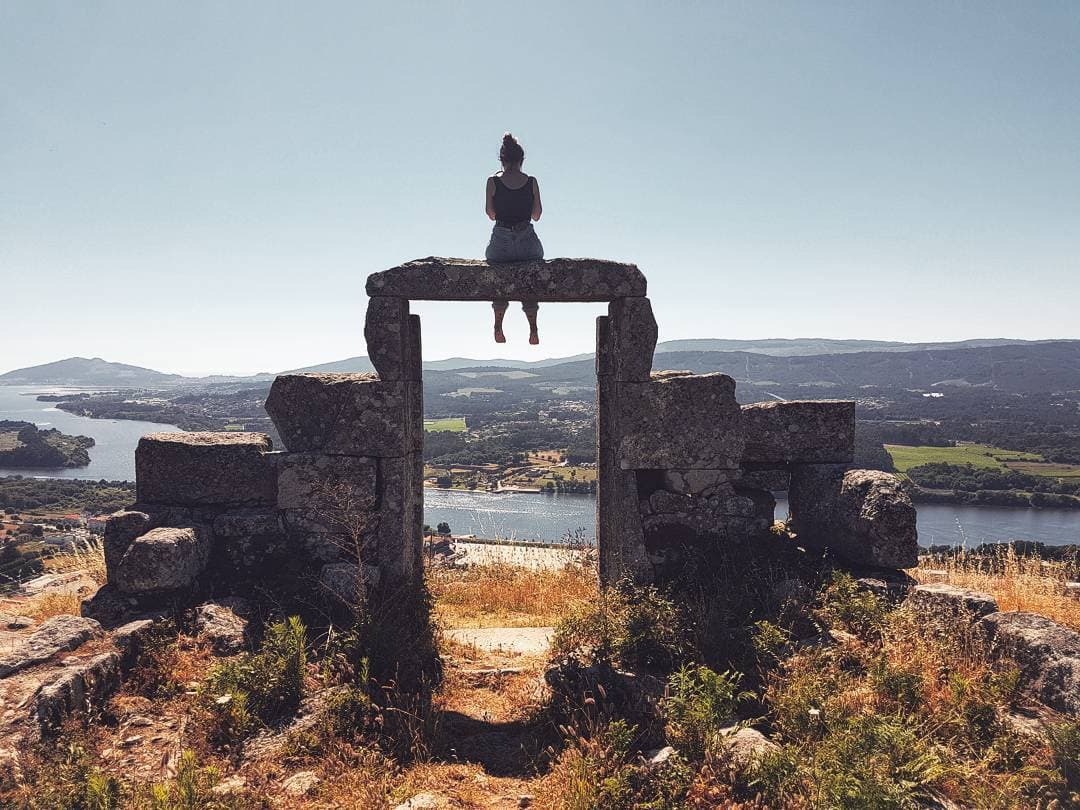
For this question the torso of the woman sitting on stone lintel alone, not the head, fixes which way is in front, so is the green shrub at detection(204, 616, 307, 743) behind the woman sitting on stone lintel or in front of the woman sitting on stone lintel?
behind

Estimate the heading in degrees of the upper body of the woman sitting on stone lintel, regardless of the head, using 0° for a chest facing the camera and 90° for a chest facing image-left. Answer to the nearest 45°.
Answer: approximately 180°

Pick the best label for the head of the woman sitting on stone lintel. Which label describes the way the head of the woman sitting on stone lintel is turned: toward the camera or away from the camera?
away from the camera

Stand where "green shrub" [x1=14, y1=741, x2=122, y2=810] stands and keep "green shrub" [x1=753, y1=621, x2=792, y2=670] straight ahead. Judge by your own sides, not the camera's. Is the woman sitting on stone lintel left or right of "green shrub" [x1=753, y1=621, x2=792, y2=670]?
left

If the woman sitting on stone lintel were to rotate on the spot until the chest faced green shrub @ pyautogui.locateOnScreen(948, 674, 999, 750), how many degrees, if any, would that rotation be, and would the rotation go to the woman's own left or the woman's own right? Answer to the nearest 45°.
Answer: approximately 135° to the woman's own right

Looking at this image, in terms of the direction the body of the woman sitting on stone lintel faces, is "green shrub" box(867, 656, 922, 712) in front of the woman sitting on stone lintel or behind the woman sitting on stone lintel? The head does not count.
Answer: behind

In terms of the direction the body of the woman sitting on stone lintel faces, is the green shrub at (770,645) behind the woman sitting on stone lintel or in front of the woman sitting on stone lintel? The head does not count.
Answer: behind

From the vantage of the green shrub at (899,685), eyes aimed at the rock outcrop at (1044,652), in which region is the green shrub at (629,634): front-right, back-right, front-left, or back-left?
back-left

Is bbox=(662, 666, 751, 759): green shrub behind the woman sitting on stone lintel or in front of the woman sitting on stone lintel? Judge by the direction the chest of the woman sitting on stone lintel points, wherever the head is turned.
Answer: behind

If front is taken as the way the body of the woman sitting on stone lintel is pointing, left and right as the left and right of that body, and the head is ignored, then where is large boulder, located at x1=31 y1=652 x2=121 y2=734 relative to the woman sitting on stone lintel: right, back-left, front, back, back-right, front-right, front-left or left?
back-left

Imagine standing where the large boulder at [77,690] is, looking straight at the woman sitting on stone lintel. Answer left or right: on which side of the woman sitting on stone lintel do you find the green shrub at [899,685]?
right
